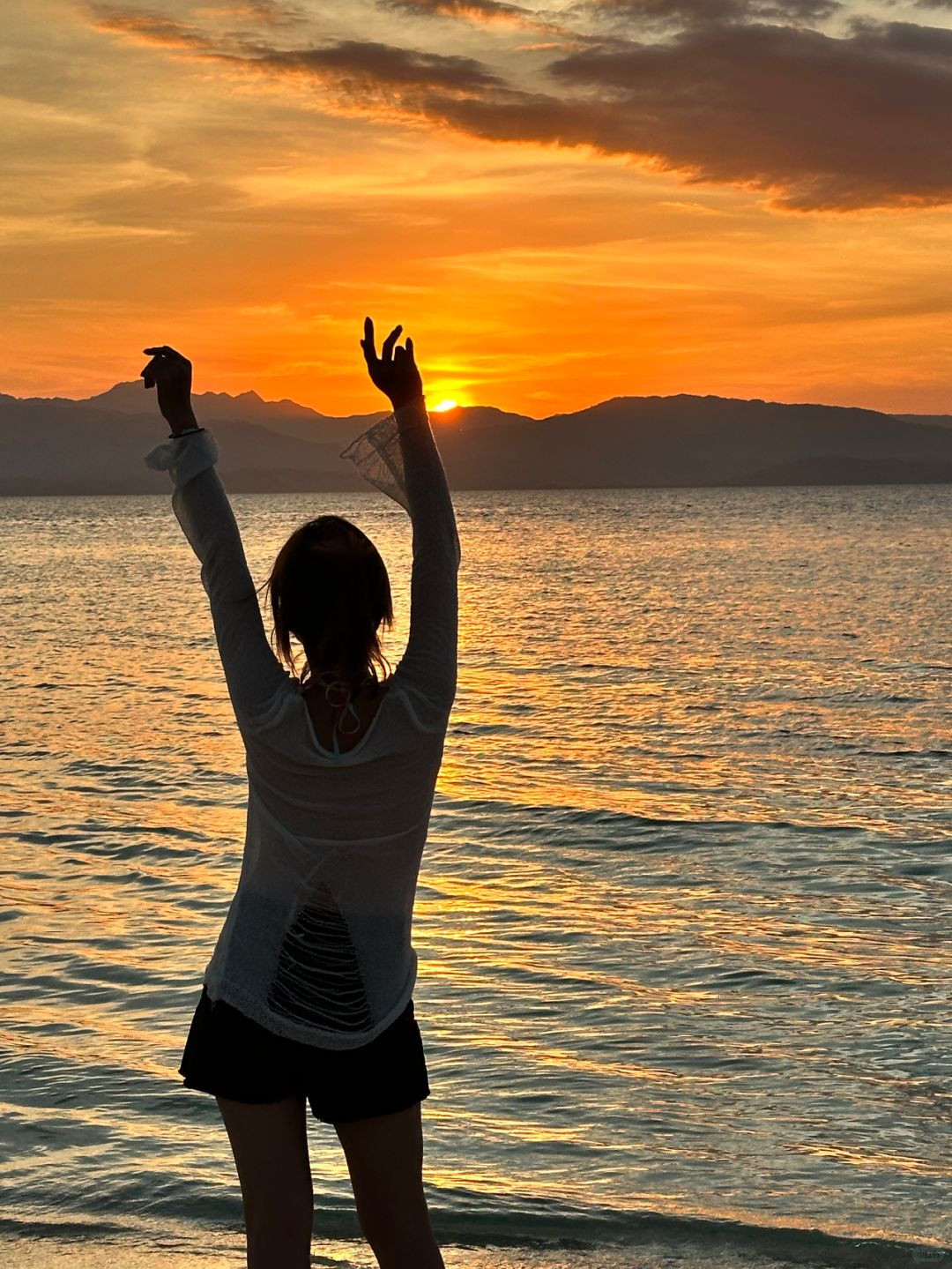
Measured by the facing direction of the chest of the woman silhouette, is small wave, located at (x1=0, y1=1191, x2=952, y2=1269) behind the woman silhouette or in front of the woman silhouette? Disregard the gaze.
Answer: in front

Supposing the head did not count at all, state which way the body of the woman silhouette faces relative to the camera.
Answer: away from the camera
